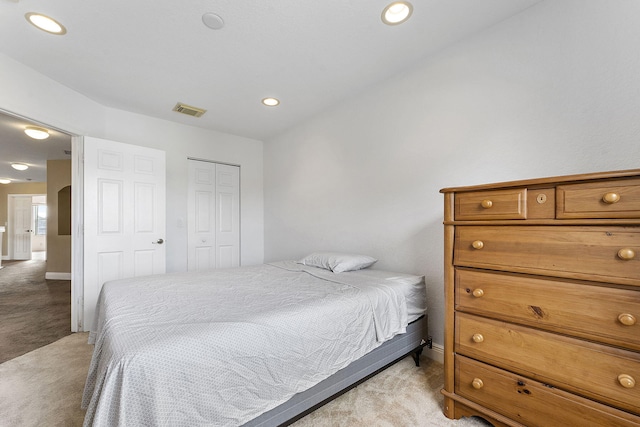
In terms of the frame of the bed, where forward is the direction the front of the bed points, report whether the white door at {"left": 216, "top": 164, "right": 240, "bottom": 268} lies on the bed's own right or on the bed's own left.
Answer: on the bed's own right

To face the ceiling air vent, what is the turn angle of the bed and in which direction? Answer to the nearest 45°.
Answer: approximately 135° to its right

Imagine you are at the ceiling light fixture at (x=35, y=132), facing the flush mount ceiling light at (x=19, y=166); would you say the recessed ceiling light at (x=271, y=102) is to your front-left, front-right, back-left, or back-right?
back-right

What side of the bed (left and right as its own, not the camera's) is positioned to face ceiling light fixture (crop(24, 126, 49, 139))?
right

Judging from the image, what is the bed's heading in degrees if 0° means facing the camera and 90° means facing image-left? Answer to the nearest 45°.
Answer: approximately 45°

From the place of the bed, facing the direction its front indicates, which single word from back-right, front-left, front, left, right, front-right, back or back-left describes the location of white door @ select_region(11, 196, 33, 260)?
right

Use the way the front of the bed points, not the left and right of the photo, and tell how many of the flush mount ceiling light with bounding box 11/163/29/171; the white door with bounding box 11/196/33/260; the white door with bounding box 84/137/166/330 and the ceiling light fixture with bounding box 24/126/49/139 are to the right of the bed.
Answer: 4

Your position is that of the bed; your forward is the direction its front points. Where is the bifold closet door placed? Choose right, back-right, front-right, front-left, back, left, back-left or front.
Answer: back-right
